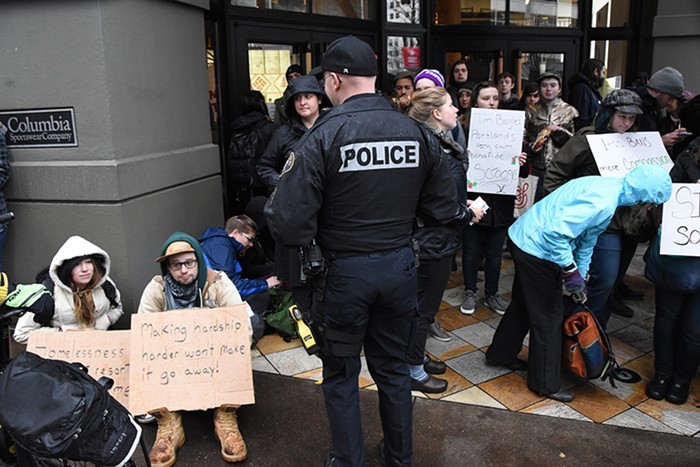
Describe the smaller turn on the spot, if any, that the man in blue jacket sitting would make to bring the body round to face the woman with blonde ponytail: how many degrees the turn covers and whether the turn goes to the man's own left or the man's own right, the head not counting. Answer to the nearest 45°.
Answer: approximately 45° to the man's own right

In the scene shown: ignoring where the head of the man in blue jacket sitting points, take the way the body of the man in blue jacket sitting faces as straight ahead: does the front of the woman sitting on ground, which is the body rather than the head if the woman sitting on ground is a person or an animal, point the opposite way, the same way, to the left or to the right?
to the right

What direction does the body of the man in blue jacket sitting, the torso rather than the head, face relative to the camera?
to the viewer's right

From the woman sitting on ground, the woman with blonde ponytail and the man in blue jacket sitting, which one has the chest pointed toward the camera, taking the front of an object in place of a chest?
the woman sitting on ground

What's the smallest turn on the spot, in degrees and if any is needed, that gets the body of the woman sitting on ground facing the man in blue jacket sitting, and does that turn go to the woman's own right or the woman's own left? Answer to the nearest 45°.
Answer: approximately 135° to the woman's own left

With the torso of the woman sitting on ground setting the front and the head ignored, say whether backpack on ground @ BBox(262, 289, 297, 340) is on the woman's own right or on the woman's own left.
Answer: on the woman's own left

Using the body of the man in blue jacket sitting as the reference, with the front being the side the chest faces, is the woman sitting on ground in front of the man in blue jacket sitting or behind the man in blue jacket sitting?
behind

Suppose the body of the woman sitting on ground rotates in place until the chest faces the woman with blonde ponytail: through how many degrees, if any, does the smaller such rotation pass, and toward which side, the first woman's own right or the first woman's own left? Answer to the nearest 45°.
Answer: approximately 90° to the first woman's own left

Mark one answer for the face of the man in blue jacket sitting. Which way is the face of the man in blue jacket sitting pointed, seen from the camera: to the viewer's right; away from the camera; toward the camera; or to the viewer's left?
to the viewer's right

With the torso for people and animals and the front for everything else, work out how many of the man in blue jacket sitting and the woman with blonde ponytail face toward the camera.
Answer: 0

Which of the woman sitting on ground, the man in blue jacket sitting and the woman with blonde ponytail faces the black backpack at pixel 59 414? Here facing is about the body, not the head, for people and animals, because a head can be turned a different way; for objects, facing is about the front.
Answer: the woman sitting on ground
